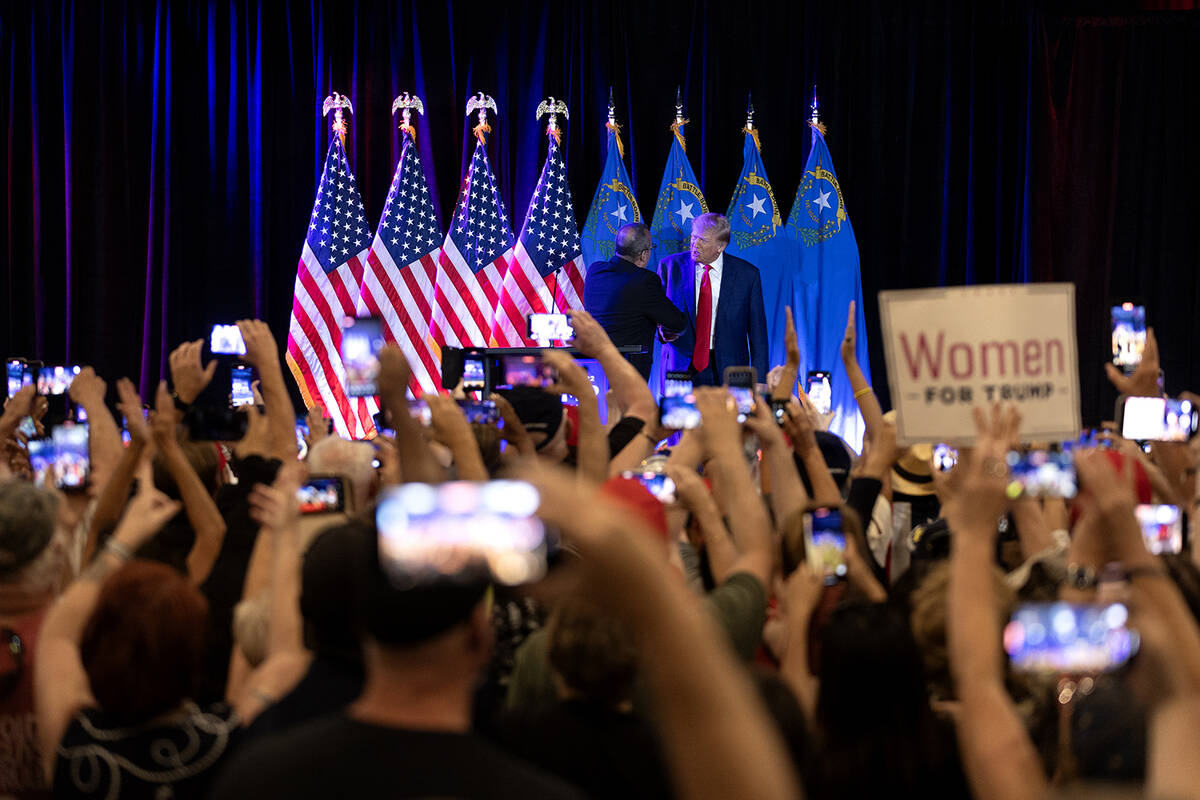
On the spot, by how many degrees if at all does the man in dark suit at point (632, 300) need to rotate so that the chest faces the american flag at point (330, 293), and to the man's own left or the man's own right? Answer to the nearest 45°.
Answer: approximately 135° to the man's own left

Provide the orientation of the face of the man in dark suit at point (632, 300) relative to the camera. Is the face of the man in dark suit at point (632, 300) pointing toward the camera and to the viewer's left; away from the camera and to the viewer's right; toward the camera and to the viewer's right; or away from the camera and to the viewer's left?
away from the camera and to the viewer's right

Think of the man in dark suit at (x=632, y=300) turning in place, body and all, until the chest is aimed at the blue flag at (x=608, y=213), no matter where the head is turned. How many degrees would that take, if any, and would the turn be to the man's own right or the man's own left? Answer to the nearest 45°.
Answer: approximately 45° to the man's own left

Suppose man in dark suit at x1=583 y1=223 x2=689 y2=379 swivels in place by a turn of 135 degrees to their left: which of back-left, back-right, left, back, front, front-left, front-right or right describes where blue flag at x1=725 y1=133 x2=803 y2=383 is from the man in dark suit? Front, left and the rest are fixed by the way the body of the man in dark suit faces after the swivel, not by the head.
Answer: back-right

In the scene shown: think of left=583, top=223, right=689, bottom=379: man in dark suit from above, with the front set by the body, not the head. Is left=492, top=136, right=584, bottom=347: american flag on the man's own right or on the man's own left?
on the man's own left

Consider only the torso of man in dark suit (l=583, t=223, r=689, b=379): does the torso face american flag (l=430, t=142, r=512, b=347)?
no

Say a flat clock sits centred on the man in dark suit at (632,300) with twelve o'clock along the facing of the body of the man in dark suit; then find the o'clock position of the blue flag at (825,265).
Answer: The blue flag is roughly at 12 o'clock from the man in dark suit.

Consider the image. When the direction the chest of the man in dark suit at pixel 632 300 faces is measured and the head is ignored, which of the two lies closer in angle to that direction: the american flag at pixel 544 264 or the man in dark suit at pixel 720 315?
the man in dark suit

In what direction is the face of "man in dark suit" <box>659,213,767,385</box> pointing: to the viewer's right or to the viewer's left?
to the viewer's left

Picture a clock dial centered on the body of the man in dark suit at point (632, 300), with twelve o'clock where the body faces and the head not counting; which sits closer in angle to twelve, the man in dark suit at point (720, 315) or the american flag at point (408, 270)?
the man in dark suit

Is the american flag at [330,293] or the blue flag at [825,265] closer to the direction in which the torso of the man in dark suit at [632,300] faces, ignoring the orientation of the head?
the blue flag

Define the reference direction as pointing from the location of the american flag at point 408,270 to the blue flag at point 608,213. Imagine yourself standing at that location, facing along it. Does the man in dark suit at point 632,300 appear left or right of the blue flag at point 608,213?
right

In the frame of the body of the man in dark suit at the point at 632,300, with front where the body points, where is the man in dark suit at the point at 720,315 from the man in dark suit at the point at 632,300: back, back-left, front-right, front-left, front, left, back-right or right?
front

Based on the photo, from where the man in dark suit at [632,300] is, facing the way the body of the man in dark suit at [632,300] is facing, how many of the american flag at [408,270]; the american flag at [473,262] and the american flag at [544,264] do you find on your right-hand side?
0

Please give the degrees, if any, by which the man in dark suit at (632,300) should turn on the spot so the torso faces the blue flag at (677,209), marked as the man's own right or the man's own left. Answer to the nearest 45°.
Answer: approximately 45° to the man's own left

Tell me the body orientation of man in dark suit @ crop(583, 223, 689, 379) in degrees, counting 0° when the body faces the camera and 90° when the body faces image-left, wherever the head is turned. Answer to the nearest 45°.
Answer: approximately 225°
